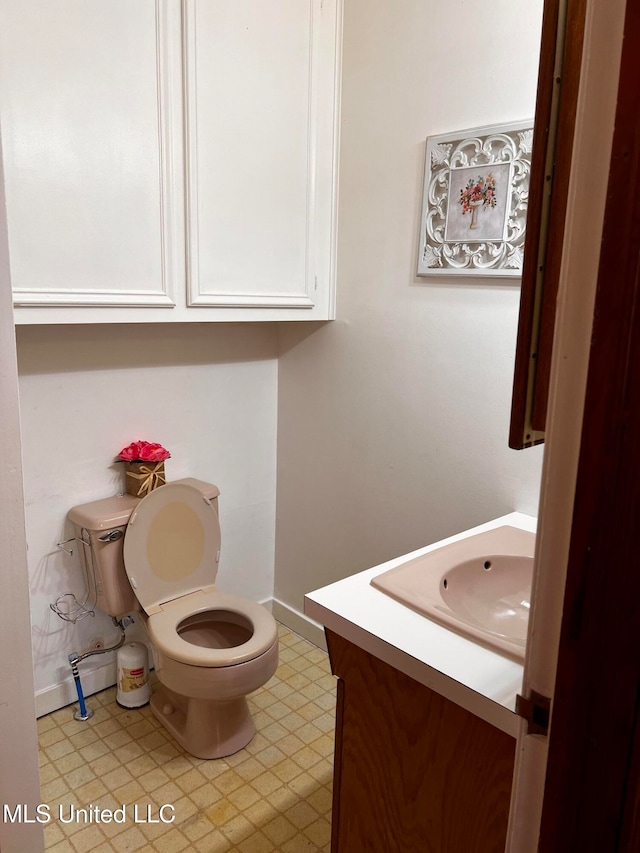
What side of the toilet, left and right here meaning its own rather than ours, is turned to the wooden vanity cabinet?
front

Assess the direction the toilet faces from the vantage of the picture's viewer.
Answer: facing the viewer and to the right of the viewer
